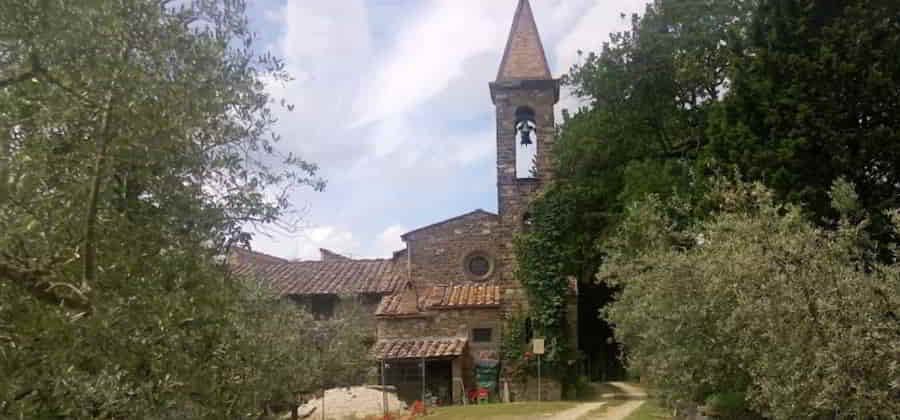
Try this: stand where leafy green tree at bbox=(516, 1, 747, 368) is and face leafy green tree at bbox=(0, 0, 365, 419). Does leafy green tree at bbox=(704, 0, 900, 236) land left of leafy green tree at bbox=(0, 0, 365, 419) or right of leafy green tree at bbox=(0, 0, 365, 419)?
left

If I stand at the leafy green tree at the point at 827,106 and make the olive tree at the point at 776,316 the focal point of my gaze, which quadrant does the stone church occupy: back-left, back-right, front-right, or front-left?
back-right

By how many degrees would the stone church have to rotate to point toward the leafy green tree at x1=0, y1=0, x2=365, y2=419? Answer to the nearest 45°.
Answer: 0° — it already faces it

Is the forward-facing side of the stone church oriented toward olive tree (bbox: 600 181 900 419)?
yes

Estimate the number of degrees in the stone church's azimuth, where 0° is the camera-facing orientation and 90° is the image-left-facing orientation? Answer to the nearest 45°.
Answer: approximately 0°

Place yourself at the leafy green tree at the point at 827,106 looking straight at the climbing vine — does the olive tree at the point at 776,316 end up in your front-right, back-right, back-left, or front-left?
back-left

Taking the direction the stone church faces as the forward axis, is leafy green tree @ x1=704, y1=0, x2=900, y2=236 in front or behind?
in front
